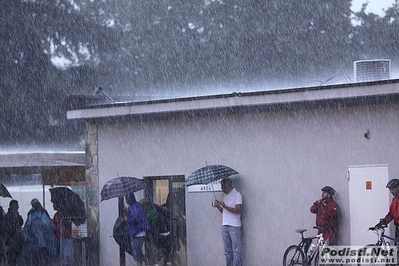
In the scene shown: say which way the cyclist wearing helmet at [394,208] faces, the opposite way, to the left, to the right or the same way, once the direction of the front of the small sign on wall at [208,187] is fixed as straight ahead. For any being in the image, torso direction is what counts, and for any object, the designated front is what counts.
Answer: to the right

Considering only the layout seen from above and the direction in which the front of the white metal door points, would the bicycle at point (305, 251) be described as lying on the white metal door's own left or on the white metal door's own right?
on the white metal door's own right

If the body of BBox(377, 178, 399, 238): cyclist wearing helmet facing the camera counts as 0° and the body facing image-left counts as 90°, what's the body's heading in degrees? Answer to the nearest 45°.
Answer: approximately 90°

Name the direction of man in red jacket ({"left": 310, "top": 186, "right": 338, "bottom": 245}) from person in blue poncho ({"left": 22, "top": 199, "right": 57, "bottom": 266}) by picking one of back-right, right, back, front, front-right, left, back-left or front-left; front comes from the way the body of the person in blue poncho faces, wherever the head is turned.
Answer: back-right

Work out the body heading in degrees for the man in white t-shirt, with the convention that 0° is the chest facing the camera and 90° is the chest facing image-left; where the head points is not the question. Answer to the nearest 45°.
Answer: approximately 45°

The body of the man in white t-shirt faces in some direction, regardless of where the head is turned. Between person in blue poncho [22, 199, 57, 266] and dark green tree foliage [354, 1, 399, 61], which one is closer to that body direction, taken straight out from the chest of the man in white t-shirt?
the person in blue poncho

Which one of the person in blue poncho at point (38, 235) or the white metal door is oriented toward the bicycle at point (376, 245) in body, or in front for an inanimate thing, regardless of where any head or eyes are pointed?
the white metal door

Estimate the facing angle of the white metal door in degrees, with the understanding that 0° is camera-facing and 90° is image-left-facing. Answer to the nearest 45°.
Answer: approximately 0°

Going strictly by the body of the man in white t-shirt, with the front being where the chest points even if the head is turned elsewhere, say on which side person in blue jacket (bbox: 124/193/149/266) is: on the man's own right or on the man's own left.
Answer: on the man's own right
